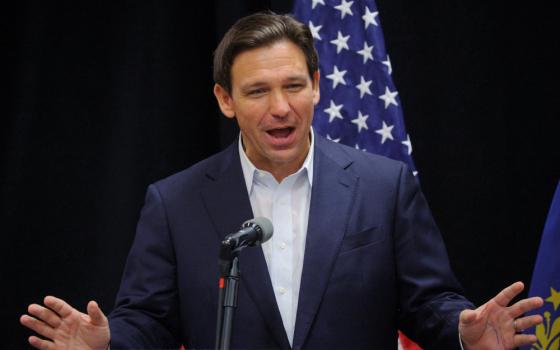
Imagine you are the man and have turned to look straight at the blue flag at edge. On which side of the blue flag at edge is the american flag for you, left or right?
left

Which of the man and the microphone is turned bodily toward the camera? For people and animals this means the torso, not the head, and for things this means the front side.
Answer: the man

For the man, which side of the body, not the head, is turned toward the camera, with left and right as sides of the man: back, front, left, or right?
front

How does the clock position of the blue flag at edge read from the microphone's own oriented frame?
The blue flag at edge is roughly at 12 o'clock from the microphone.

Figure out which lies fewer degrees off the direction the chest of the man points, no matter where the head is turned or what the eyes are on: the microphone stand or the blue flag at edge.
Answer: the microphone stand

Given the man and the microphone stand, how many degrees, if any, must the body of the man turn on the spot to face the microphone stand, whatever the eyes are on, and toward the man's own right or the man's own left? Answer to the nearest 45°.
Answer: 0° — they already face it

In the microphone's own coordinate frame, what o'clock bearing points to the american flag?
The american flag is roughly at 11 o'clock from the microphone.

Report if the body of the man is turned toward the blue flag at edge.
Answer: no

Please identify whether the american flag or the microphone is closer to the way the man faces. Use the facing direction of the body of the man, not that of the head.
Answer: the microphone

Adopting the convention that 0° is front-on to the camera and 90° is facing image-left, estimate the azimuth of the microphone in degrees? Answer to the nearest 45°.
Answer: approximately 225°

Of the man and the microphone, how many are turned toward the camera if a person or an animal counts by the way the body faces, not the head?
1

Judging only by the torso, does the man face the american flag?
no

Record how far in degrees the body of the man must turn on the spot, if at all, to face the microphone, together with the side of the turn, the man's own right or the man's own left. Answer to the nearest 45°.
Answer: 0° — they already face it

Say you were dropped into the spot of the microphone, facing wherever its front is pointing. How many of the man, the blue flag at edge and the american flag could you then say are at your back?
0
